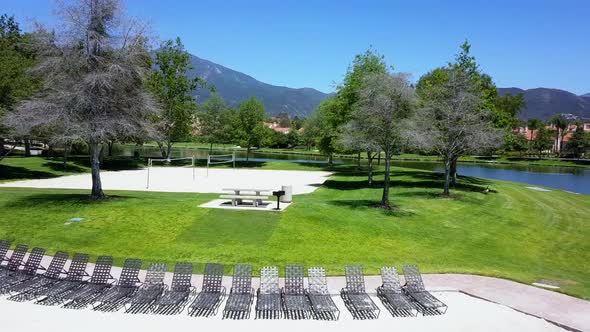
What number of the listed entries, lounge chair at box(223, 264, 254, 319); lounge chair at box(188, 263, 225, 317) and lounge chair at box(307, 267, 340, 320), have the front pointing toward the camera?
3

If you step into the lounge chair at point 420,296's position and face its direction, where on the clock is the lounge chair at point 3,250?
the lounge chair at point 3,250 is roughly at 4 o'clock from the lounge chair at point 420,296.

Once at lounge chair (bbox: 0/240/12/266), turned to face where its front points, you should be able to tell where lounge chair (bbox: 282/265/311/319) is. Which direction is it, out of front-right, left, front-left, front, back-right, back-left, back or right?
left

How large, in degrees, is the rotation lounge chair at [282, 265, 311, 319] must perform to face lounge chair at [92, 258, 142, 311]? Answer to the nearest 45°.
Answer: approximately 90° to its right

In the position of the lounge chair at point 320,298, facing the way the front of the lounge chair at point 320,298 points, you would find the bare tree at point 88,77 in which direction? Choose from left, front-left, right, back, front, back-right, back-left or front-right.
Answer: back-right

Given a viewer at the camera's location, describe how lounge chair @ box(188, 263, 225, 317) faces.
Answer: facing the viewer

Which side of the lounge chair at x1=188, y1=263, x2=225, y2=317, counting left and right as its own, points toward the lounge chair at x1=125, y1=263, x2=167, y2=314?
right

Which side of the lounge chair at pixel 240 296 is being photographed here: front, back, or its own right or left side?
front

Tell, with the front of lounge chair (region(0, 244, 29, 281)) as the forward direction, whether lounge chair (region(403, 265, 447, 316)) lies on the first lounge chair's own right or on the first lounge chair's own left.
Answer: on the first lounge chair's own left

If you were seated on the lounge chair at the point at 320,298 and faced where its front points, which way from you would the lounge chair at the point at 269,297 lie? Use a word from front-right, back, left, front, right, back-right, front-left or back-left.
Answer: right

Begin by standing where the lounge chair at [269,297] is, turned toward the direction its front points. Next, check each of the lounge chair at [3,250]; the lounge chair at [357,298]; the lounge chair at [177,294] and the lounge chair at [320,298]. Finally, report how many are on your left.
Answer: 2

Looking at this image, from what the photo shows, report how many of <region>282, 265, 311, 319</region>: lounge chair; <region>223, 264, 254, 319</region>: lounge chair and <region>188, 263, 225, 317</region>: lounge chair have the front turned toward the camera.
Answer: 3

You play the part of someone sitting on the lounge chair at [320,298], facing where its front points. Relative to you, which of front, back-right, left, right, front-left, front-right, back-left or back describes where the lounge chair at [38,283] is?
right

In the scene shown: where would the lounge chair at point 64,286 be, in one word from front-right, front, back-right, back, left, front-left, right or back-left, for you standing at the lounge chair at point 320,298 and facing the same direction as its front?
right

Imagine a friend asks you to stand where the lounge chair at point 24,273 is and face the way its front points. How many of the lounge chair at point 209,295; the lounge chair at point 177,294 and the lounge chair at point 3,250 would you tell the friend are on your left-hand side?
2

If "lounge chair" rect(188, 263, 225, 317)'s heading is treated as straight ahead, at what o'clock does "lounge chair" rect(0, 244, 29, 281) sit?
"lounge chair" rect(0, 244, 29, 281) is roughly at 4 o'clock from "lounge chair" rect(188, 263, 225, 317).

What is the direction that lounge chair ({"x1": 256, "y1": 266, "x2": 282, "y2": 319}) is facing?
toward the camera

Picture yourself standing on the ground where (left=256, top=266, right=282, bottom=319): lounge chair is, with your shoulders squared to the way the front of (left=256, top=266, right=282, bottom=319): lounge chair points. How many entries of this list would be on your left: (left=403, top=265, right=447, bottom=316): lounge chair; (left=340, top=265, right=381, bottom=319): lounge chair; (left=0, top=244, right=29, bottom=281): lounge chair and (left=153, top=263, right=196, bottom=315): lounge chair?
2
